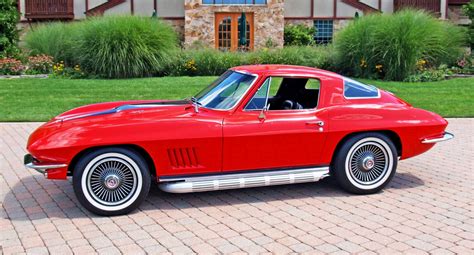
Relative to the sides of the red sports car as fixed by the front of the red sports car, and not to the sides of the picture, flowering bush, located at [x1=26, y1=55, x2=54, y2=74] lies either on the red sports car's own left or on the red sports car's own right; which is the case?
on the red sports car's own right

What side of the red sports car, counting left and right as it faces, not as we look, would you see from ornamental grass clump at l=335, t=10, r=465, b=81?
right

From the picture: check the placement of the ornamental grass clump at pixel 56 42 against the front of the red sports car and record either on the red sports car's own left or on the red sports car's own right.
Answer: on the red sports car's own right

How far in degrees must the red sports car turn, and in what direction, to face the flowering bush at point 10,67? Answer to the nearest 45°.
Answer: approximately 45° to its right

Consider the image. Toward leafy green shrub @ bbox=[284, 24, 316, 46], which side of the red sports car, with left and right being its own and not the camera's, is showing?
right

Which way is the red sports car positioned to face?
to the viewer's left
